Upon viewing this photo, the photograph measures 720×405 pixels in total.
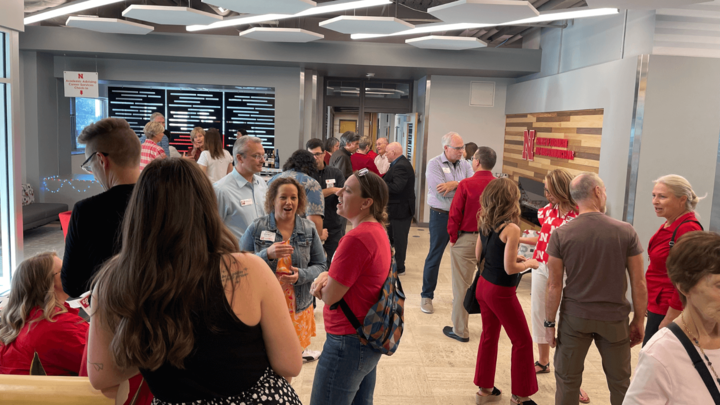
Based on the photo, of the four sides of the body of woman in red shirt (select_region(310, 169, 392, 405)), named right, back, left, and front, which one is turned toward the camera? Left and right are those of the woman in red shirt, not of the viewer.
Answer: left

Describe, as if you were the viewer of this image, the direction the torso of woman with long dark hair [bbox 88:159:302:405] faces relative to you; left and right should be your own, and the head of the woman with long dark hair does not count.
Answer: facing away from the viewer

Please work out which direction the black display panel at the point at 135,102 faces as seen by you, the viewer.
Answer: facing the viewer

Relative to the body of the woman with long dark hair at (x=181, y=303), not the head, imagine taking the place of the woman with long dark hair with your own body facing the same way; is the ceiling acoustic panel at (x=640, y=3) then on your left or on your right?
on your right

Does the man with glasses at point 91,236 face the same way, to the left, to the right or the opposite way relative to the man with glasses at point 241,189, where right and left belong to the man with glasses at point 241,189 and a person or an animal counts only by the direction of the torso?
the opposite way

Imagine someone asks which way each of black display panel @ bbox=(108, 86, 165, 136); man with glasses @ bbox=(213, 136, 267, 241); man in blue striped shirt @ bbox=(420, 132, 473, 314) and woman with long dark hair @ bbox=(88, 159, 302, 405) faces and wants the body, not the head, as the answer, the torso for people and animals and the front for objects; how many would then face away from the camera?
1

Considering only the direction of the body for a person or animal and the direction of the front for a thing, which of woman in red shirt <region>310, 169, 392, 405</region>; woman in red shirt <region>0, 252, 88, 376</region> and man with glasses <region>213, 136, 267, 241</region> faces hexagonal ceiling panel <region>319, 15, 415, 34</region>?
woman in red shirt <region>0, 252, 88, 376</region>

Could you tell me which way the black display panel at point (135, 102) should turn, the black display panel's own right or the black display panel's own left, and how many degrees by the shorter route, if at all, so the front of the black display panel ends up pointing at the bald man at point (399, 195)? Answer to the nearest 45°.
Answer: approximately 45° to the black display panel's own left

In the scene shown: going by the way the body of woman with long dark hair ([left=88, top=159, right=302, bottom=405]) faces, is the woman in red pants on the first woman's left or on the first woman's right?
on the first woman's right

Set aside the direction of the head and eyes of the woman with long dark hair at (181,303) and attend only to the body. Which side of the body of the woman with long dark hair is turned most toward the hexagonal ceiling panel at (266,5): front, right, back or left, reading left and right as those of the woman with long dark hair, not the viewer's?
front

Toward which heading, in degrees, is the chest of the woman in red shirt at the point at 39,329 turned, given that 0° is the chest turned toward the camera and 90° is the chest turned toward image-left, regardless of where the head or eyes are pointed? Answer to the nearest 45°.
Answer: approximately 225°

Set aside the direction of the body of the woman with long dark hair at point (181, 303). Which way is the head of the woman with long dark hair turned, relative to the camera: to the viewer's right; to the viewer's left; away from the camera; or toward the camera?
away from the camera

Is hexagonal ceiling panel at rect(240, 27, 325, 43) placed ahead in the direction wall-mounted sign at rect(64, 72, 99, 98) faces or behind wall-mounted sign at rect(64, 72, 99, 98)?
ahead

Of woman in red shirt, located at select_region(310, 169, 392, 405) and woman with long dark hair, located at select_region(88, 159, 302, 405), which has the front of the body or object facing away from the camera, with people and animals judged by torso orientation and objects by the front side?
the woman with long dark hair

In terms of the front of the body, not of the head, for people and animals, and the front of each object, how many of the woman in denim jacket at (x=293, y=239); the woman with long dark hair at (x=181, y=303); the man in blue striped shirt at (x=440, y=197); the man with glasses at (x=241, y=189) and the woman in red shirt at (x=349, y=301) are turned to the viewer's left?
1

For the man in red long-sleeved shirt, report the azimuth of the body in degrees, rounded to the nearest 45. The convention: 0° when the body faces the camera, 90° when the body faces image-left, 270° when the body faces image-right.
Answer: approximately 135°

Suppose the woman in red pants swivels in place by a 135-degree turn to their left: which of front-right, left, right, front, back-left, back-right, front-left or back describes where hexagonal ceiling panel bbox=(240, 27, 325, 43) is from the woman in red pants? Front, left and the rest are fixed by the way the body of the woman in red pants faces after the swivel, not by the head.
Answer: front-right

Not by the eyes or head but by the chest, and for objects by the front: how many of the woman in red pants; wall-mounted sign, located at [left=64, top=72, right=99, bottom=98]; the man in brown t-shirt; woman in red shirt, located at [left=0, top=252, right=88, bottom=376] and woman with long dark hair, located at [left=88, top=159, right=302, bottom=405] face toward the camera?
1

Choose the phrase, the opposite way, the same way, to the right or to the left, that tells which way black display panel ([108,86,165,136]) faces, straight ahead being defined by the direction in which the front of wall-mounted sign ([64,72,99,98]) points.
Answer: the same way
